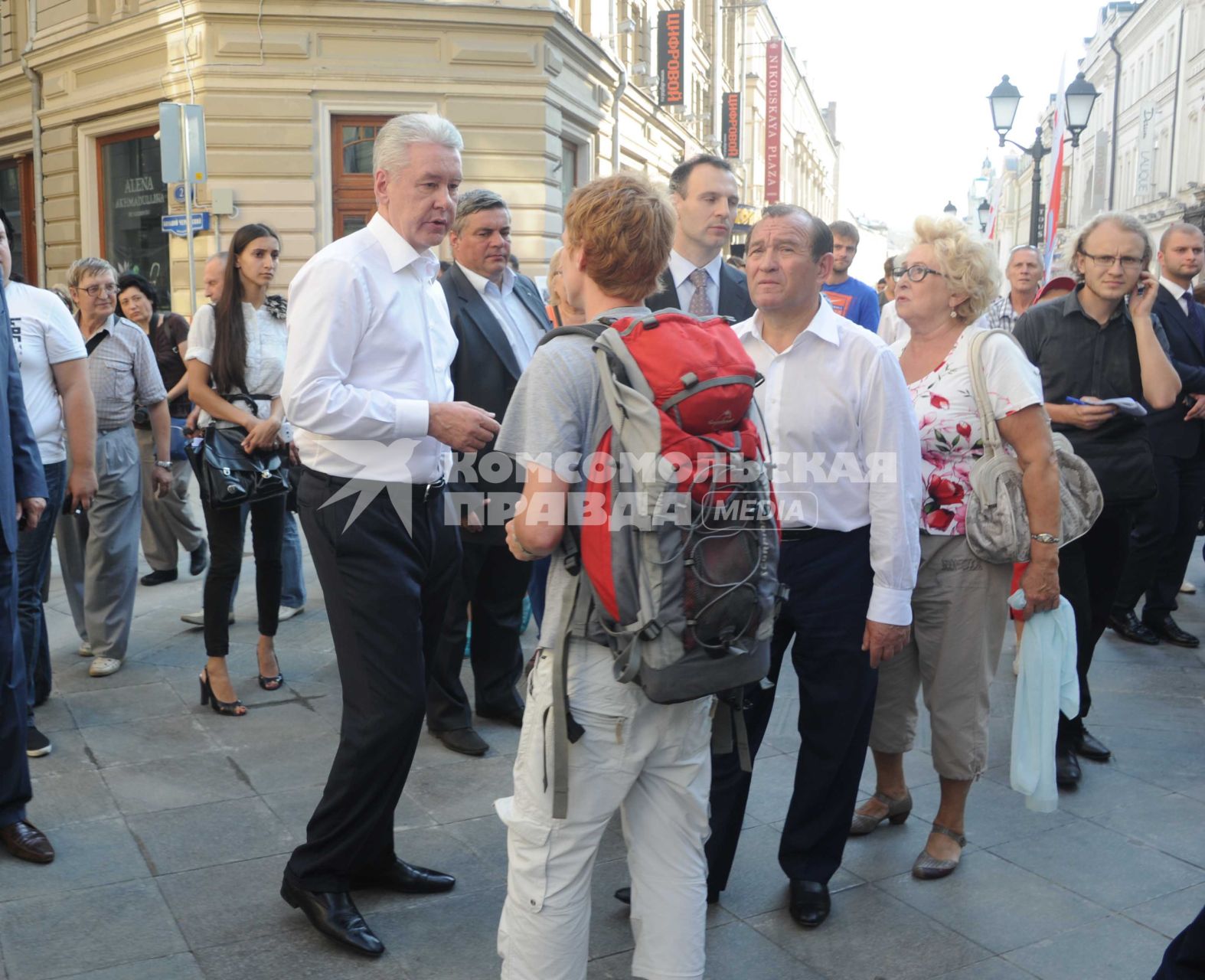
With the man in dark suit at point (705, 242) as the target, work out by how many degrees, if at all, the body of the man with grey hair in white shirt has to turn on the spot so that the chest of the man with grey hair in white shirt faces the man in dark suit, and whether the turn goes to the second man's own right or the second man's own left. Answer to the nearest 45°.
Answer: approximately 90° to the second man's own left

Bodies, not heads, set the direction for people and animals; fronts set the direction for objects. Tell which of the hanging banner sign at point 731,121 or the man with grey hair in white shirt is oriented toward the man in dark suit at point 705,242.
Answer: the hanging banner sign

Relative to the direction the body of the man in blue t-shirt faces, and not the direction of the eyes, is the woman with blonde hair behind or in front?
in front

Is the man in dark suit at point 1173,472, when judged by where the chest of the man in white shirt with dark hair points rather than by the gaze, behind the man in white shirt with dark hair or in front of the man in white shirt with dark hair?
behind

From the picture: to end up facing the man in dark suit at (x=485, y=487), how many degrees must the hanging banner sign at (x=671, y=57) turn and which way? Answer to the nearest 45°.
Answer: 0° — it already faces them

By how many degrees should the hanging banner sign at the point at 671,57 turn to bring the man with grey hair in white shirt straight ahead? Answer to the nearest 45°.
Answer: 0° — it already faces them

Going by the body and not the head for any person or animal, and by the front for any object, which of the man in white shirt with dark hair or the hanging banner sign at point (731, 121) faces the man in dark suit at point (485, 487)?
the hanging banner sign

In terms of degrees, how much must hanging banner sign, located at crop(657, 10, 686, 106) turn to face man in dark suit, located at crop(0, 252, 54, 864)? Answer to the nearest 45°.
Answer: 0° — it already faces them

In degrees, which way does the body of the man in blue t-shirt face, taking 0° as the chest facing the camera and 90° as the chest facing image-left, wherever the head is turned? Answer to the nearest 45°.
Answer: approximately 0°

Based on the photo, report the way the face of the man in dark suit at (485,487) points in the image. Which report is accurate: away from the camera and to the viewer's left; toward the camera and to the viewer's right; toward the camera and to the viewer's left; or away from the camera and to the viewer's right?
toward the camera and to the viewer's right

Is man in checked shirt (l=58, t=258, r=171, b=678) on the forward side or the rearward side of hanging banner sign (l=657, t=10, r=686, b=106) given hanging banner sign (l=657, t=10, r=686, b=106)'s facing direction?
on the forward side

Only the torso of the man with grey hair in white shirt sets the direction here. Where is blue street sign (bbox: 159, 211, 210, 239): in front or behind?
behind

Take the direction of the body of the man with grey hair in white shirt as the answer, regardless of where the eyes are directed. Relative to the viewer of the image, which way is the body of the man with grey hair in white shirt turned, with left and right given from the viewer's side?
facing the viewer and to the right of the viewer

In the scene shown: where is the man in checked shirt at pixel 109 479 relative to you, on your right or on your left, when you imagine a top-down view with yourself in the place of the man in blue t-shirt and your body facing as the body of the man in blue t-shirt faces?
on your right

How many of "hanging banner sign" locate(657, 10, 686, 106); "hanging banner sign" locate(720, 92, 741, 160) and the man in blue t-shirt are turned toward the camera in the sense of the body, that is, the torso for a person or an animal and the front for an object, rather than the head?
3

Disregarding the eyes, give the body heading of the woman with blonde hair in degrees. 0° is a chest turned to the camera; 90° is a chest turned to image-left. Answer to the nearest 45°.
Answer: approximately 45°

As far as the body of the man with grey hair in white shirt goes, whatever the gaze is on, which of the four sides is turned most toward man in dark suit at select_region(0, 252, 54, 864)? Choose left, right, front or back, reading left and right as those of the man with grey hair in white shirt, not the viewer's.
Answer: back
